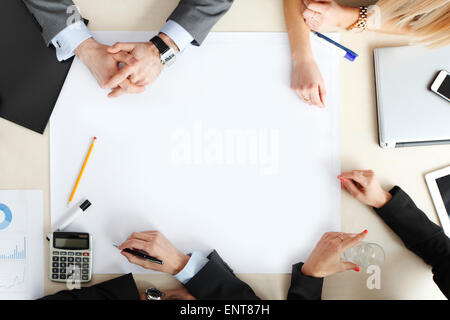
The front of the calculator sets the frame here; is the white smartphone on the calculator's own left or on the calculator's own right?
on the calculator's own left

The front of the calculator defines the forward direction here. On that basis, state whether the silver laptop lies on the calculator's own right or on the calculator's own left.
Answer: on the calculator's own left

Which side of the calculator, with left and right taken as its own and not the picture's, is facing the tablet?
left

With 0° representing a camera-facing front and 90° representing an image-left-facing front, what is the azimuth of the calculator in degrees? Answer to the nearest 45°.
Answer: approximately 0°
